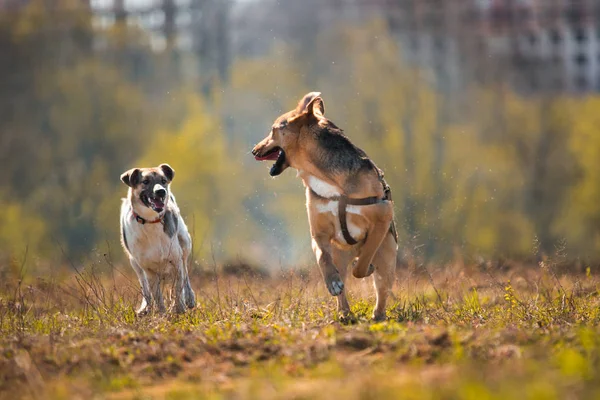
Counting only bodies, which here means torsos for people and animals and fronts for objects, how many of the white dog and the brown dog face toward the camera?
2

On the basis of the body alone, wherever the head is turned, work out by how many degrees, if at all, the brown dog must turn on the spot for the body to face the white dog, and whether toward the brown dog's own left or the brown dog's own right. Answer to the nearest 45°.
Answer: approximately 135° to the brown dog's own right

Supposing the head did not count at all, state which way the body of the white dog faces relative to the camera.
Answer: toward the camera

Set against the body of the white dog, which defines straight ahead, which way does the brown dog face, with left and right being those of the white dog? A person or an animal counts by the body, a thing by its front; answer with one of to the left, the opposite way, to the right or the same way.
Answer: the same way

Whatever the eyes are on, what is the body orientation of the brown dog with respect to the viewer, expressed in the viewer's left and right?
facing the viewer

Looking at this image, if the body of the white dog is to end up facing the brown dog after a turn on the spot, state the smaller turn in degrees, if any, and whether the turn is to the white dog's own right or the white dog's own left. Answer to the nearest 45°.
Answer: approximately 45° to the white dog's own left
